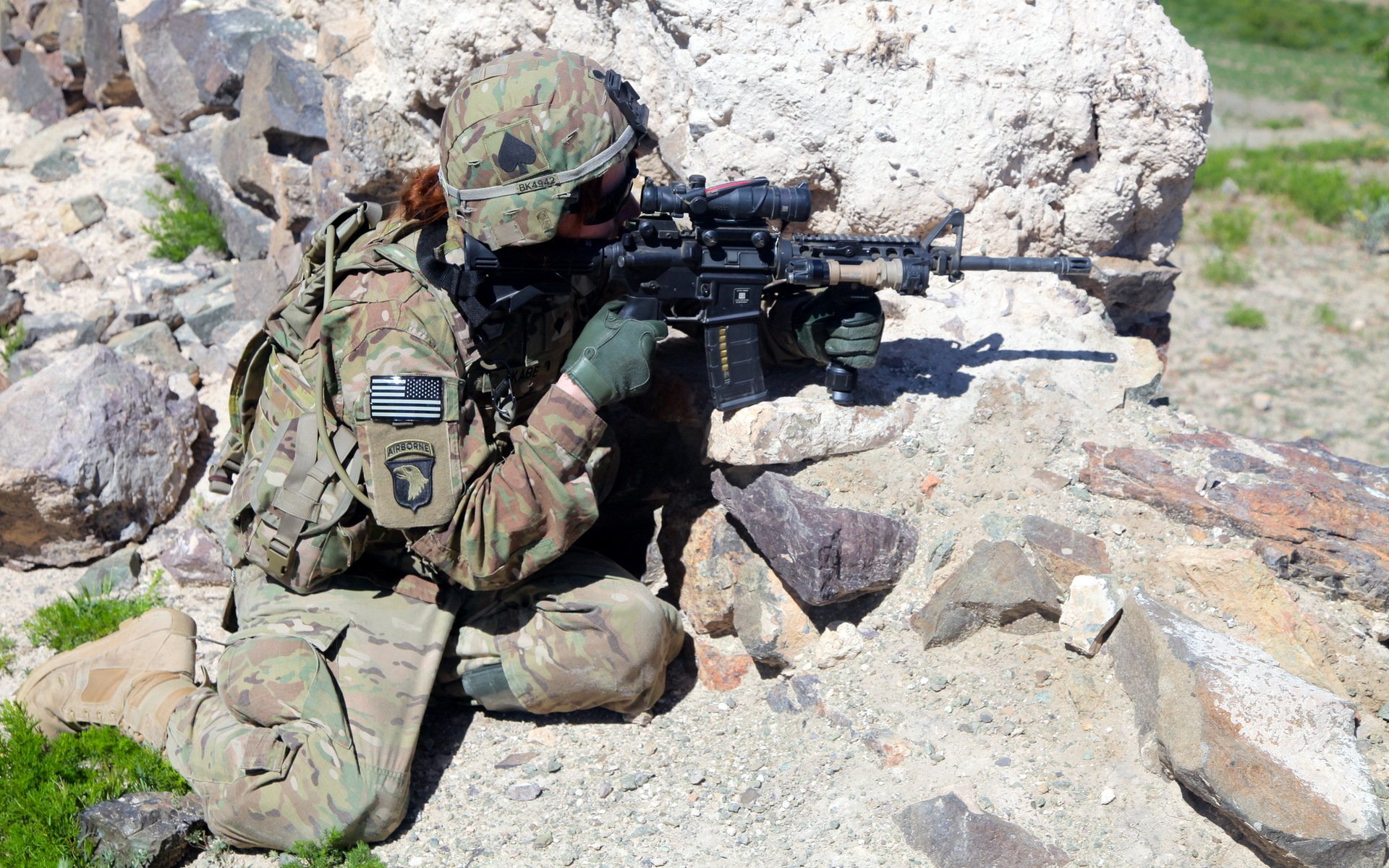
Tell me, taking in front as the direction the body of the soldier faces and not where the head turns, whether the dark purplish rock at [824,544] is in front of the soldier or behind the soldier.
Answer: in front

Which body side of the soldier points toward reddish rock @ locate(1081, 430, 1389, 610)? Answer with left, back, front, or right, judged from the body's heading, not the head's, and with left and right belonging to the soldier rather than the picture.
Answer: front

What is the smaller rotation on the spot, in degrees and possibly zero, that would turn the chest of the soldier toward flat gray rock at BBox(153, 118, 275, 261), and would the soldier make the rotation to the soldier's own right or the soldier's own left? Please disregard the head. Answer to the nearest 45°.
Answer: approximately 90° to the soldier's own left

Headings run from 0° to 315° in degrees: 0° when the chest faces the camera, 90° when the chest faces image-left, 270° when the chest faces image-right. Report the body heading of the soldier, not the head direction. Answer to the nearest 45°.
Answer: approximately 270°

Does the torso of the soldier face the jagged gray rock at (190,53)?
no

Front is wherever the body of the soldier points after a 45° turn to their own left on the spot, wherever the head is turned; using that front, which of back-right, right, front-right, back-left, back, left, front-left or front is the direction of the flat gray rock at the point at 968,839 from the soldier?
right

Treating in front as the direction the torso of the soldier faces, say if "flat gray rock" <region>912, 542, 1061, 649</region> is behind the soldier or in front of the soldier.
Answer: in front

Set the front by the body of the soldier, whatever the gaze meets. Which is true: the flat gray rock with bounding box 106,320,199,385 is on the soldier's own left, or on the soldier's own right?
on the soldier's own left

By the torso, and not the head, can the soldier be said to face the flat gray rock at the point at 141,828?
no

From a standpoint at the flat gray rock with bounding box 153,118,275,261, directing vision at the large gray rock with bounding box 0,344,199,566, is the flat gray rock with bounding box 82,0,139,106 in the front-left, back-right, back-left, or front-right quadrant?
back-right

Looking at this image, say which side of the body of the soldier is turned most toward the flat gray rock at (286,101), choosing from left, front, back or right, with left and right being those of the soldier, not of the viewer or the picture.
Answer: left

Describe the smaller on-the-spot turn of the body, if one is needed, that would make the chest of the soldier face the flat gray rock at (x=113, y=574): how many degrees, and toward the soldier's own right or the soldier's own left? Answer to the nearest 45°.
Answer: approximately 135° to the soldier's own left
